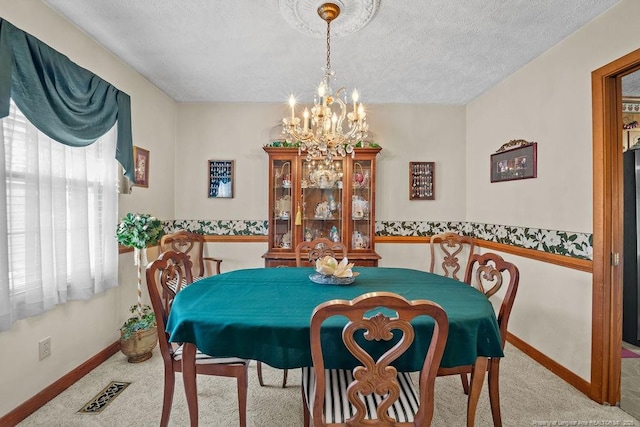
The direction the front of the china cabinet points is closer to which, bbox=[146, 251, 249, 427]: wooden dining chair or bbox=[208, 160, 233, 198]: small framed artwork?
the wooden dining chair

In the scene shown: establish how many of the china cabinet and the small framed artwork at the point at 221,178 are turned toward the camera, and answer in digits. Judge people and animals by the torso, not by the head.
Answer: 2

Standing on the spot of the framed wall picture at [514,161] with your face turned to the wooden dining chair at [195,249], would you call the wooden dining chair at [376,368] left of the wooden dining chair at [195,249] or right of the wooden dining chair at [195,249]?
left

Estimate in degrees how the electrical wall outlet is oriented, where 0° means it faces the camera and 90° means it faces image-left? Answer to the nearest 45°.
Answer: approximately 315°

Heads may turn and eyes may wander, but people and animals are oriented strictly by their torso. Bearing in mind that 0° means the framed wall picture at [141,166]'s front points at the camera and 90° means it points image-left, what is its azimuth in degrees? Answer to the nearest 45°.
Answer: approximately 315°

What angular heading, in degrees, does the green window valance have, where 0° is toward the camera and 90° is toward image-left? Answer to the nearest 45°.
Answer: approximately 315°

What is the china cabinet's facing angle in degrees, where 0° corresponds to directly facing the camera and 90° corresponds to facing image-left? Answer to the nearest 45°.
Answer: approximately 0°

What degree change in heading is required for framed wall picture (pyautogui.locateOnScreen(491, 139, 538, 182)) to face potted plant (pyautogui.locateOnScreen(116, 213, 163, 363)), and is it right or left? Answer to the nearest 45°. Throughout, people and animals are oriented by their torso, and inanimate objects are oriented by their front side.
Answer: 0° — it already faces it

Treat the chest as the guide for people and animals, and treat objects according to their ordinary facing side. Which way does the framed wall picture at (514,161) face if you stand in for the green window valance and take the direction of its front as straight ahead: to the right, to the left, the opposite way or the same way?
the opposite way

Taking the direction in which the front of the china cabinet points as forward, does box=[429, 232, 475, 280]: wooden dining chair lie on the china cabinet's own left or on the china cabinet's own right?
on the china cabinet's own left

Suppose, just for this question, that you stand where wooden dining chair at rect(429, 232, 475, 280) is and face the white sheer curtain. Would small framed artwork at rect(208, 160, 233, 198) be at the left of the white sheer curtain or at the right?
right
